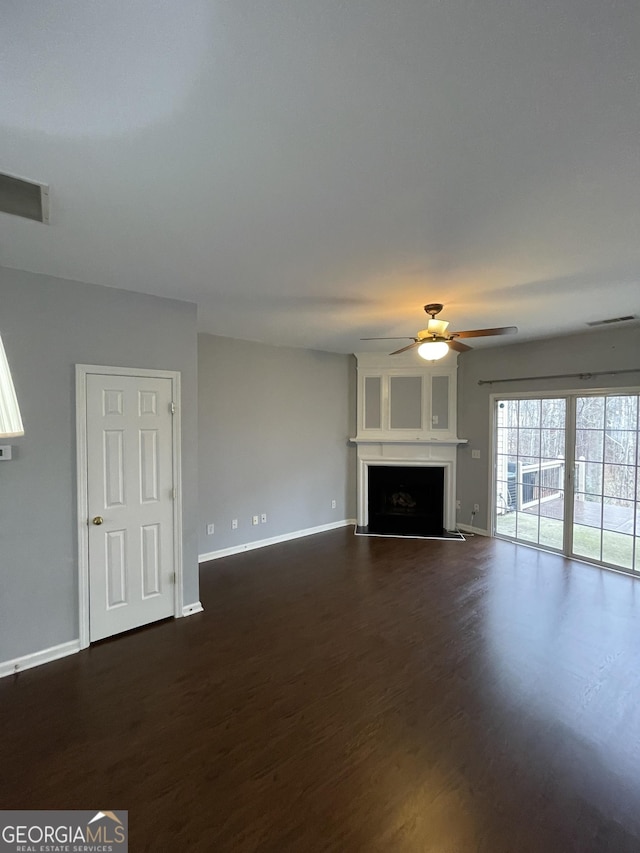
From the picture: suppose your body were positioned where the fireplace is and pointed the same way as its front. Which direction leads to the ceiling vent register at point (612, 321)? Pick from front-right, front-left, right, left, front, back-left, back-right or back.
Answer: front-left

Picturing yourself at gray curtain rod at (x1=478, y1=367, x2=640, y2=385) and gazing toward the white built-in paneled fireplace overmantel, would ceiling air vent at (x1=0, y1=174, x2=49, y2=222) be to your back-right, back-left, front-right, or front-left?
front-left

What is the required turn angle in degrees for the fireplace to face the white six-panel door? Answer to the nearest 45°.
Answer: approximately 45° to its right

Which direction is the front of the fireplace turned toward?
toward the camera

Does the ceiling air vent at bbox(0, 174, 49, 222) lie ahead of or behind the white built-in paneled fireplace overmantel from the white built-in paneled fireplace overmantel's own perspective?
ahead

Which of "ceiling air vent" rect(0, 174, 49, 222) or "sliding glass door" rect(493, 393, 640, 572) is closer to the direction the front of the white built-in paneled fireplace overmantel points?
the ceiling air vent

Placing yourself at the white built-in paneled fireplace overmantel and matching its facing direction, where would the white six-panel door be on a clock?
The white six-panel door is roughly at 1 o'clock from the white built-in paneled fireplace overmantel.

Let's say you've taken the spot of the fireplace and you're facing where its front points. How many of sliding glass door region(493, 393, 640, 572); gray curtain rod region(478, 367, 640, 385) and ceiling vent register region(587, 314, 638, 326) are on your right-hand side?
0

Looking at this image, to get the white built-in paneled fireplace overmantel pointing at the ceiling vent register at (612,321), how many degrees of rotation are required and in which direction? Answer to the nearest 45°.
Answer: approximately 45° to its left

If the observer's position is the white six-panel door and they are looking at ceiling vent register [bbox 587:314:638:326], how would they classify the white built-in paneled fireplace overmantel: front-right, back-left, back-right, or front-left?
front-left

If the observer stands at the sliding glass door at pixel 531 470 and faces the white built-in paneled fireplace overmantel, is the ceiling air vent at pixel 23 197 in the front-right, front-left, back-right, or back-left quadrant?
front-left

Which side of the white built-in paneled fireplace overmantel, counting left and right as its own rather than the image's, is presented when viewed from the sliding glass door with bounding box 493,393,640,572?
left

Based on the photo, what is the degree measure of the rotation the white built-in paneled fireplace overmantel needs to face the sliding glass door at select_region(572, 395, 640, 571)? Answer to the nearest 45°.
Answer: approximately 45° to its left

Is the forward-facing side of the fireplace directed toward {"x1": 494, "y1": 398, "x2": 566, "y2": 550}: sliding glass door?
no

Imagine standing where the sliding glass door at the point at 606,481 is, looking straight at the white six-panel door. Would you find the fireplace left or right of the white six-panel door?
right
